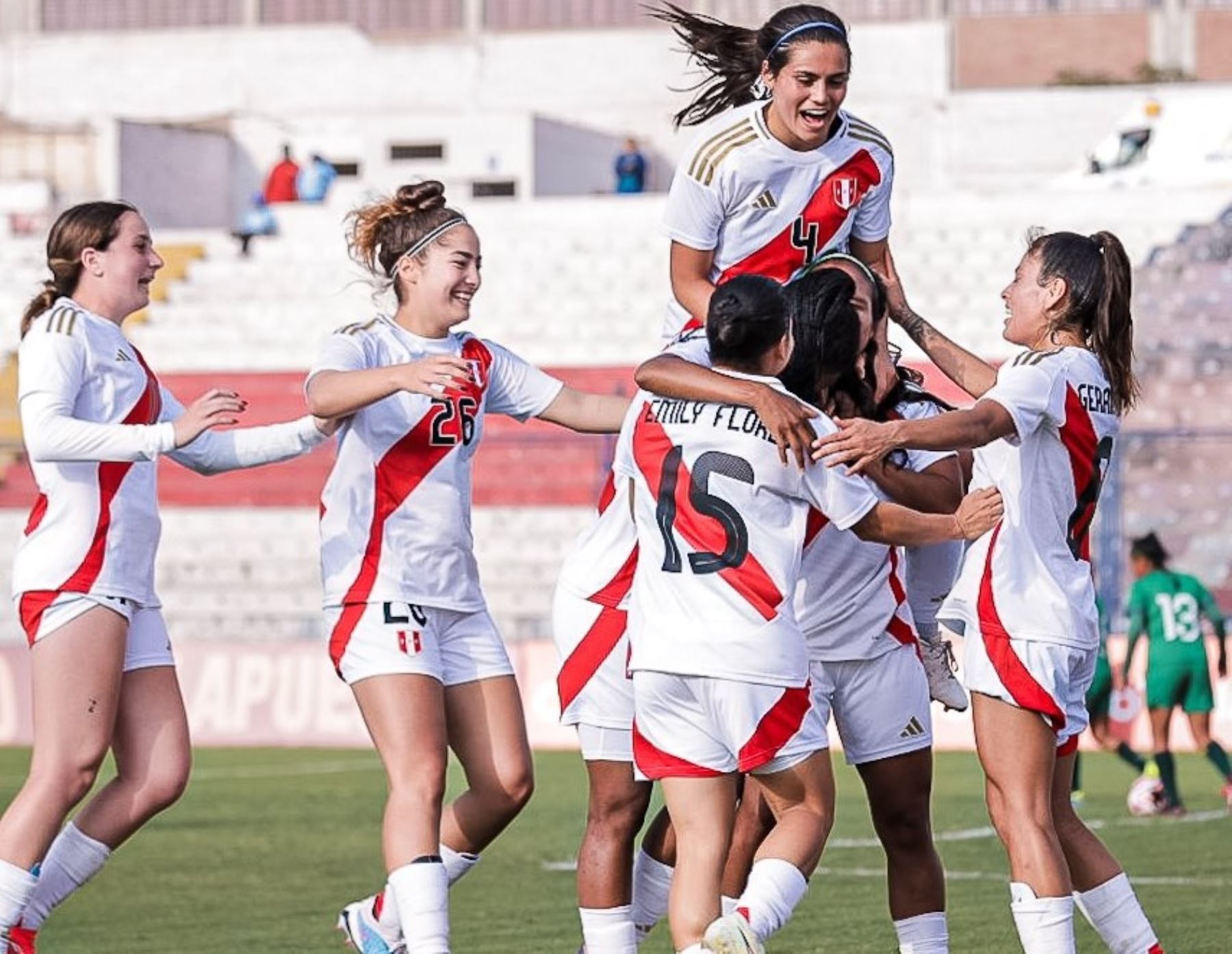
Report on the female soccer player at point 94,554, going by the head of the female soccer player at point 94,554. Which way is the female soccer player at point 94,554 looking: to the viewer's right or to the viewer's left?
to the viewer's right

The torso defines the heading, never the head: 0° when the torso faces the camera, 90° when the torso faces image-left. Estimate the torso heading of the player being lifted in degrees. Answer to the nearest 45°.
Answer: approximately 315°

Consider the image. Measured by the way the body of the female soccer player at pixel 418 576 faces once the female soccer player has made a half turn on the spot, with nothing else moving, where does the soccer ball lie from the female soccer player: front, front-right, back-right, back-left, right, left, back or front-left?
right

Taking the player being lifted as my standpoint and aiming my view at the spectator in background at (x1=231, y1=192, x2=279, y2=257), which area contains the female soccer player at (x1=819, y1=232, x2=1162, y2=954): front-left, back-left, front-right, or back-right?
back-right

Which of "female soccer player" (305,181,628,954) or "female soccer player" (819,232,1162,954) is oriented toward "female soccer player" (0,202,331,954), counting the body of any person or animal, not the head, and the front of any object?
"female soccer player" (819,232,1162,954)

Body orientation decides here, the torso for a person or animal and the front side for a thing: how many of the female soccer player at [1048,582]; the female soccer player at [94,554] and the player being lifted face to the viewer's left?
1

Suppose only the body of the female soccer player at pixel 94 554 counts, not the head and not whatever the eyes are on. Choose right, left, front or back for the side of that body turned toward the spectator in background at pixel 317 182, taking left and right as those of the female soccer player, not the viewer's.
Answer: left

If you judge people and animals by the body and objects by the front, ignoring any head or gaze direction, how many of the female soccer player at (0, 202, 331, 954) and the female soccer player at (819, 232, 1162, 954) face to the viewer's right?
1

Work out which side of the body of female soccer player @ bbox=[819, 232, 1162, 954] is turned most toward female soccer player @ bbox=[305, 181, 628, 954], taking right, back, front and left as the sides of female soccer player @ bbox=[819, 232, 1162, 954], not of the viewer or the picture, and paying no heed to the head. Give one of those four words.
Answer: front

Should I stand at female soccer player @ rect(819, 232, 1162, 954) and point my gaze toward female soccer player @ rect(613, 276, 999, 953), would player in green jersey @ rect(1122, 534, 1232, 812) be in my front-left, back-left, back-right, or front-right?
back-right

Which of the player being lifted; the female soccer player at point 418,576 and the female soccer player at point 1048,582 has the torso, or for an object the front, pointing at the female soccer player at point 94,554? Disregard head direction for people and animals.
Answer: the female soccer player at point 1048,582

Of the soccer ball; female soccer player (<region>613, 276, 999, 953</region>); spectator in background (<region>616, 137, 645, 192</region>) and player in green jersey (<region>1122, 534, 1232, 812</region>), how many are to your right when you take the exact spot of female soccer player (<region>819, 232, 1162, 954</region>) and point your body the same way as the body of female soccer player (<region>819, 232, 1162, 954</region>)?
3

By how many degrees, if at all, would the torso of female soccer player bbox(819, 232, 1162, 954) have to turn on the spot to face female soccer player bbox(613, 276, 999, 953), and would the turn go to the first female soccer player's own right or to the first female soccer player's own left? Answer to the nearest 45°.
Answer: approximately 45° to the first female soccer player's own left

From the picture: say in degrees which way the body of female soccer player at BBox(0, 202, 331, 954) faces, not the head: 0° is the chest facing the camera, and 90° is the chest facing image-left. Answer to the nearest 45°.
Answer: approximately 270°

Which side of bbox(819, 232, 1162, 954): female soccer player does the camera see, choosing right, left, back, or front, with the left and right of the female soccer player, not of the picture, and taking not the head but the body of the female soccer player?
left

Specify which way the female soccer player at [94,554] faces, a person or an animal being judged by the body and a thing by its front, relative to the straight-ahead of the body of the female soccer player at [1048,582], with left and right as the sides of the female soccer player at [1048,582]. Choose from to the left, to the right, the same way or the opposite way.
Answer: the opposite way
